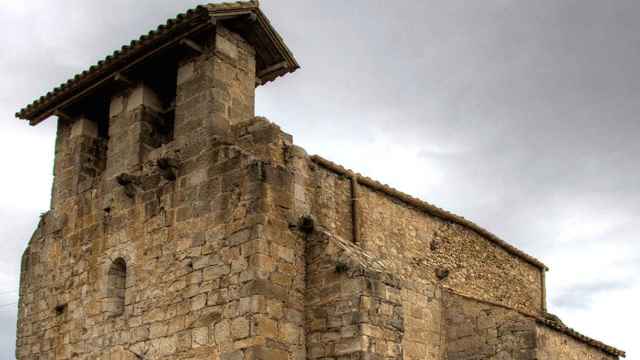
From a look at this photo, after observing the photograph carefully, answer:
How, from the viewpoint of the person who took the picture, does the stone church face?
facing the viewer and to the left of the viewer
